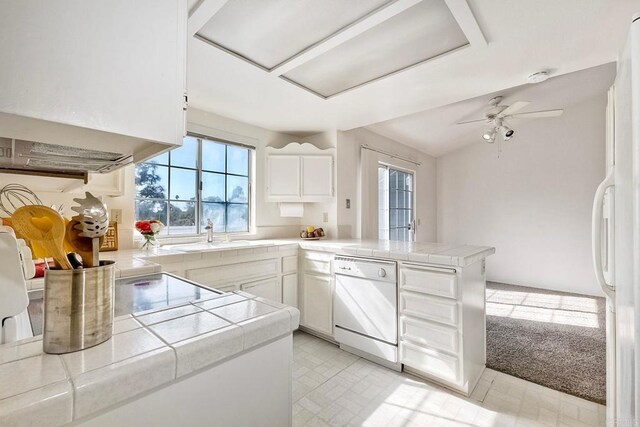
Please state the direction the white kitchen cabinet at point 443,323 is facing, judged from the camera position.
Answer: facing the viewer and to the left of the viewer

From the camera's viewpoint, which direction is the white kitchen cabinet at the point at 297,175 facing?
toward the camera

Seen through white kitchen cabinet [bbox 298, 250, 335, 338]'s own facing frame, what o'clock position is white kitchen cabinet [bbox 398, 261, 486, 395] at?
white kitchen cabinet [bbox 398, 261, 486, 395] is roughly at 9 o'clock from white kitchen cabinet [bbox 298, 250, 335, 338].

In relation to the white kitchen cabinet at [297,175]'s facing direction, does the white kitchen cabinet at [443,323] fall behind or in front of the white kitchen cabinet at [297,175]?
in front

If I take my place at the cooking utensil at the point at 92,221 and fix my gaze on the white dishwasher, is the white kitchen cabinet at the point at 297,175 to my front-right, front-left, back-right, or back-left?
front-left

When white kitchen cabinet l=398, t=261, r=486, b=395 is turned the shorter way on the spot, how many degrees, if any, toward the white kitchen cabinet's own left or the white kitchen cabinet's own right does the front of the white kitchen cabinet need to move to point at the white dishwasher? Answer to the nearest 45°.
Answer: approximately 45° to the white kitchen cabinet's own right

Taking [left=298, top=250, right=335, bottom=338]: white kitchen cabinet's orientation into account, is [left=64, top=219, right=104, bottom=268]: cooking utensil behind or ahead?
ahead

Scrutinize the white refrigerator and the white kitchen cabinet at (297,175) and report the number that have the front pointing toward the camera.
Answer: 1

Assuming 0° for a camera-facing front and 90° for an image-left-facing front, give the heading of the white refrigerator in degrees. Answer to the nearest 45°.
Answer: approximately 90°

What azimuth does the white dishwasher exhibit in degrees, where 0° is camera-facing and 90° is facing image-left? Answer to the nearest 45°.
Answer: approximately 45°

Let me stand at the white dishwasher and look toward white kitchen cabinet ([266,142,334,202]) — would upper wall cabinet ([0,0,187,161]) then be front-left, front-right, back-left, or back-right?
back-left

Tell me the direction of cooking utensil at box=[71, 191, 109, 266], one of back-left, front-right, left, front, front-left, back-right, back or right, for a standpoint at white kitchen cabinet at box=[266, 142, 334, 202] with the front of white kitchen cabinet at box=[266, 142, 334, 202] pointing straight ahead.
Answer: front
